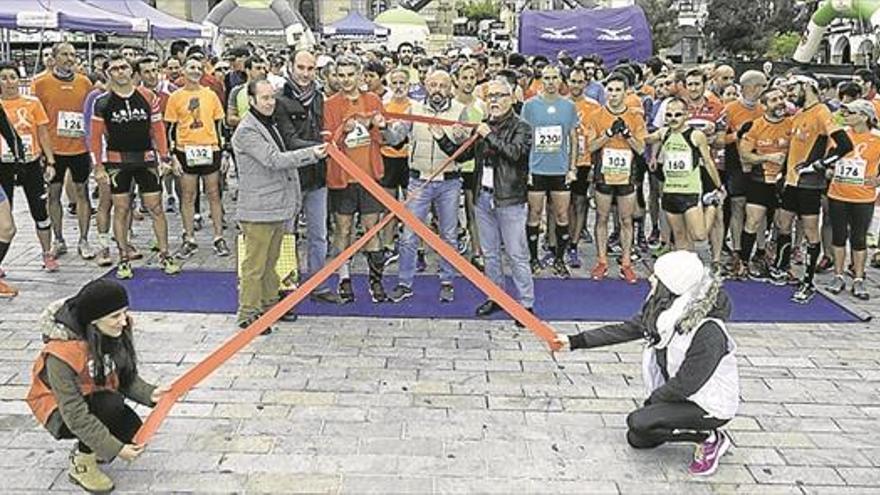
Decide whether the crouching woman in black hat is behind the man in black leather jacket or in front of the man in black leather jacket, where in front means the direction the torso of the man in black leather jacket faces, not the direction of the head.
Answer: in front

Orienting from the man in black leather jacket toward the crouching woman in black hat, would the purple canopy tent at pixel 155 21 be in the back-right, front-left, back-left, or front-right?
back-right

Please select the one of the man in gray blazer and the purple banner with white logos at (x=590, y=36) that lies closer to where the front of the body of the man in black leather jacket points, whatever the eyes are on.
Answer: the man in gray blazer

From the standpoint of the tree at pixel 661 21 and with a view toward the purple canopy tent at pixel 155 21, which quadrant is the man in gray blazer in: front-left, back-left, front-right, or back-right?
front-left

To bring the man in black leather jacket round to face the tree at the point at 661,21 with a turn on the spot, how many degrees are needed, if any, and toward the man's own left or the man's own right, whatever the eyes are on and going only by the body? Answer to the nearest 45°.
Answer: approximately 135° to the man's own right

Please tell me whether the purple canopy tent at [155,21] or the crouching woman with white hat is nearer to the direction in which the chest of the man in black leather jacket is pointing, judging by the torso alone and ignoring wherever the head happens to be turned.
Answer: the crouching woman with white hat

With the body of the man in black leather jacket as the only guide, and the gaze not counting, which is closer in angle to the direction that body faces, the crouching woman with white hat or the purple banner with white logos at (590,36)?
the crouching woman with white hat

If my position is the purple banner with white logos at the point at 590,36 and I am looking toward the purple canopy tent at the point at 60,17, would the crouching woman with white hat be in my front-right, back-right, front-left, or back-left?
front-left

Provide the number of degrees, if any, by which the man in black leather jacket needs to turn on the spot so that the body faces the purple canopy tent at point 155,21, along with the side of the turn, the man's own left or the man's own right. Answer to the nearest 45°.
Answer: approximately 90° to the man's own right

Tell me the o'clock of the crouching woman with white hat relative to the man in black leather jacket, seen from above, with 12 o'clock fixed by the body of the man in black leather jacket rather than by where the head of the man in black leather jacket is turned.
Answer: The crouching woman with white hat is roughly at 10 o'clock from the man in black leather jacket.

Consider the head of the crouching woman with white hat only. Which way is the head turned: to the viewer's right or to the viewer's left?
to the viewer's left

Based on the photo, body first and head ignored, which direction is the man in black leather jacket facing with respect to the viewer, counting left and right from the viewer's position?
facing the viewer and to the left of the viewer

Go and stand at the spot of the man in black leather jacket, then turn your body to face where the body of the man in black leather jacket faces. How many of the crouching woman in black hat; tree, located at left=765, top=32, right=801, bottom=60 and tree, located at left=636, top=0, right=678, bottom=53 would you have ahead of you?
1

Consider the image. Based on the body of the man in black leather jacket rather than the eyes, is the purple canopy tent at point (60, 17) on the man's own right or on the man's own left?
on the man's own right

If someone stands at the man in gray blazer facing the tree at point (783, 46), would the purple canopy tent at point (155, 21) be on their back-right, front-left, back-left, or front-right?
front-left

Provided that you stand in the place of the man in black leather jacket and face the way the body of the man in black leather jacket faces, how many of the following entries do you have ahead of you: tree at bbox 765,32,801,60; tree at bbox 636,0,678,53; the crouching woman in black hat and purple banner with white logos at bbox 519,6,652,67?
1
